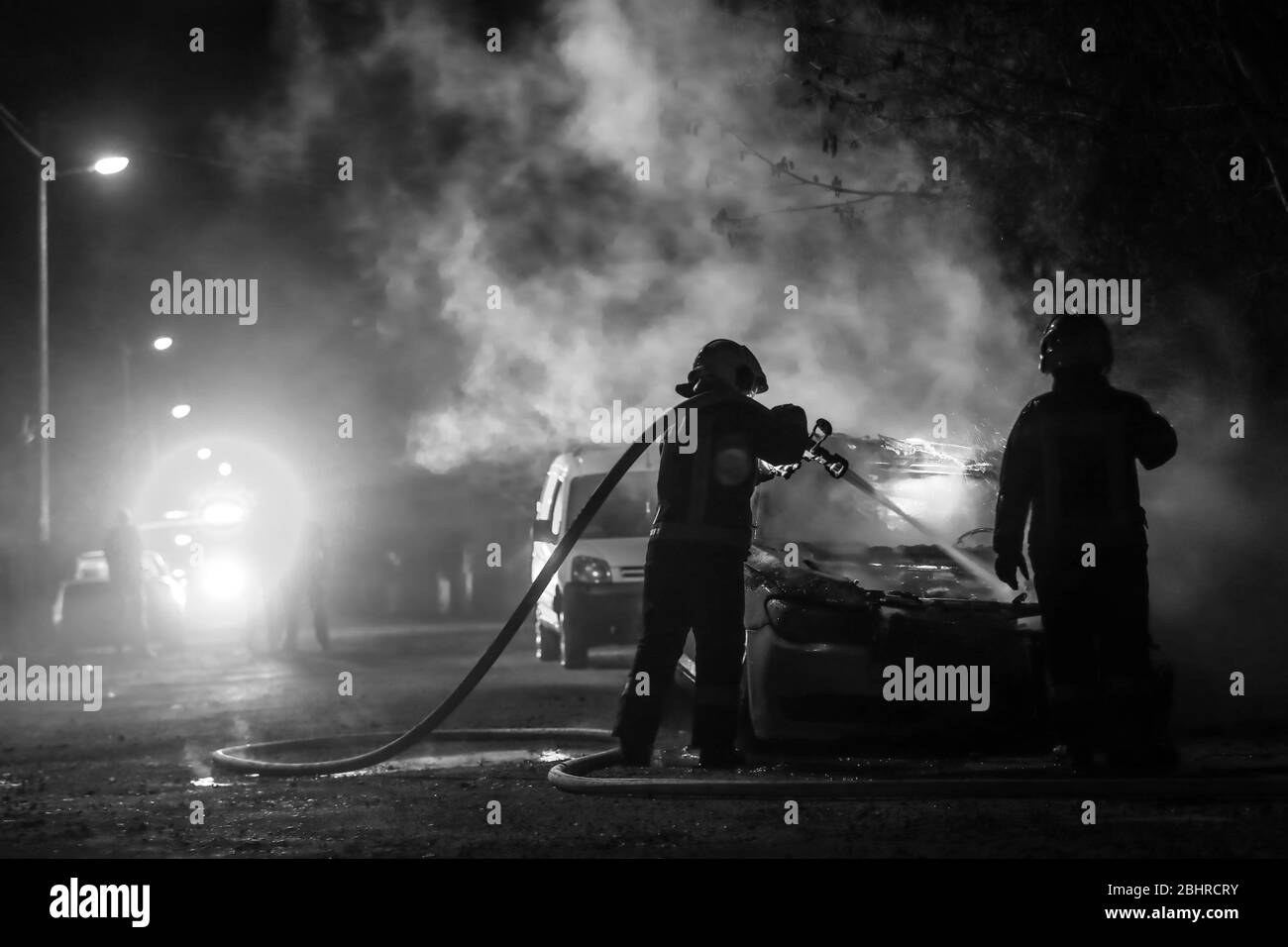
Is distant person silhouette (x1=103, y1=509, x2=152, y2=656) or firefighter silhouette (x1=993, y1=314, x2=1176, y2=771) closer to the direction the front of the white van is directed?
the firefighter silhouette

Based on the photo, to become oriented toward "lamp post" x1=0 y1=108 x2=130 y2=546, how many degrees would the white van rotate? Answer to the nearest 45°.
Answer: approximately 135° to its right

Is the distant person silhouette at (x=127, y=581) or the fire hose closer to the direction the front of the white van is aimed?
the fire hose

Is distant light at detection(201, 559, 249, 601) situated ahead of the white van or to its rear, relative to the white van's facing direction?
to the rear

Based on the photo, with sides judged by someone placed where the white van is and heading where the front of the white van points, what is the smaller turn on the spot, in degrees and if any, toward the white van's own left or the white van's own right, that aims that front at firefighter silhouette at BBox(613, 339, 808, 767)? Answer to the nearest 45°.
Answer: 0° — it already faces them

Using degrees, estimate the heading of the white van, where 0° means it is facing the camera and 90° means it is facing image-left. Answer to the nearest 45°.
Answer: approximately 0°

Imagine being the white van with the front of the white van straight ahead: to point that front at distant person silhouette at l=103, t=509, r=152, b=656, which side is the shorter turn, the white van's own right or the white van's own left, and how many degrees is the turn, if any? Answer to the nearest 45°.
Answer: approximately 135° to the white van's own right

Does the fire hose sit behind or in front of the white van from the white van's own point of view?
in front

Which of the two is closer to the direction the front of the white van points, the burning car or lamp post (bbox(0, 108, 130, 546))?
the burning car

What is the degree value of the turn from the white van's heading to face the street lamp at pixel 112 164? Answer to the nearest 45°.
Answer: approximately 135° to its right
